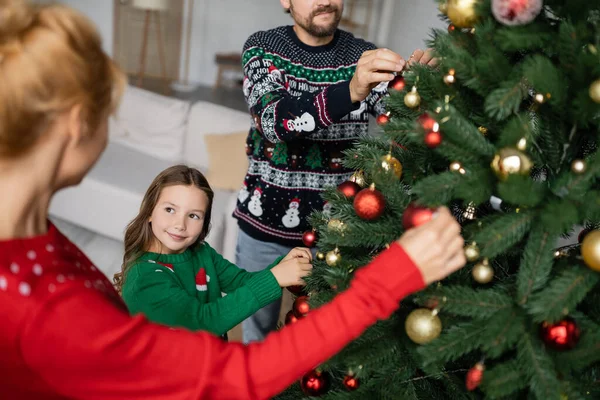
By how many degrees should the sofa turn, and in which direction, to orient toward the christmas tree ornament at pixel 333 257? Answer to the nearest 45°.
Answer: approximately 45° to its left

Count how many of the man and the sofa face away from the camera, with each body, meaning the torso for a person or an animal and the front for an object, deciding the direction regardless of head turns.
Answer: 0

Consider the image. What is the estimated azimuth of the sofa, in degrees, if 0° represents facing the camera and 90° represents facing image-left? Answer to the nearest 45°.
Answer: approximately 45°

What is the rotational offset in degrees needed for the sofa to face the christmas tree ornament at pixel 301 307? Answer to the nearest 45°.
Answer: approximately 45° to its left

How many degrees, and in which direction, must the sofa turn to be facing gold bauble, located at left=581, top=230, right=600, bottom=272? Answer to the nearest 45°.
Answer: approximately 45° to its left

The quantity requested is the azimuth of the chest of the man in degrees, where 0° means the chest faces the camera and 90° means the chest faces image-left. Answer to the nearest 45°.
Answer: approximately 315°

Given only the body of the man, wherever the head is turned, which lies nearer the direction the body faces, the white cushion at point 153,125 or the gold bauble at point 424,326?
the gold bauble
